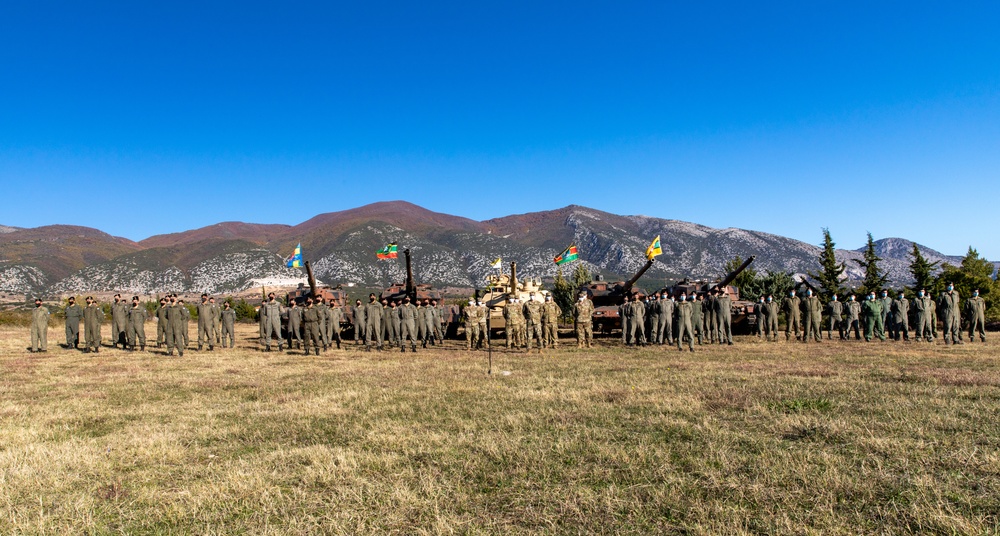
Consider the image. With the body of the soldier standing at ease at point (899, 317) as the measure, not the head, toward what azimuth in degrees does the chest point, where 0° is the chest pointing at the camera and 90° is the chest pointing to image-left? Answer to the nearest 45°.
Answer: approximately 0°

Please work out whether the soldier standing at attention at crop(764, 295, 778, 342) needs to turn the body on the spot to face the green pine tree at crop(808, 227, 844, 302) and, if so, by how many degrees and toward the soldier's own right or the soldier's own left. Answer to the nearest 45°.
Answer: approximately 180°

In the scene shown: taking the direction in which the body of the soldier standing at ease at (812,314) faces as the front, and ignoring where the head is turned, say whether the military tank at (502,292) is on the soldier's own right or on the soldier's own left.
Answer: on the soldier's own right

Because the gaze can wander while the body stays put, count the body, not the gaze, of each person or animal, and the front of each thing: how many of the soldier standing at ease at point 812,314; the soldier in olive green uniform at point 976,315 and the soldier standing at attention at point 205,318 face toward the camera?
3

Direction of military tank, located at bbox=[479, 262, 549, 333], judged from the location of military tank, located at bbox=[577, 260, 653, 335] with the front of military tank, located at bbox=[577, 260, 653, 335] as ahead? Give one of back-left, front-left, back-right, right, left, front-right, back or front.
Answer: right

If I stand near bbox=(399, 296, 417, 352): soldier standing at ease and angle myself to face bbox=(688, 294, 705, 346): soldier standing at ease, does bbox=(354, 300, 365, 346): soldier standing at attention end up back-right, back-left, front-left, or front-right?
back-left

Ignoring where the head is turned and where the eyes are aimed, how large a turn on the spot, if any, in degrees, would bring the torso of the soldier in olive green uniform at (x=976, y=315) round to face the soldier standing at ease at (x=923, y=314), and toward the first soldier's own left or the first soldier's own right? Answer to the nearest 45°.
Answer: approximately 90° to the first soldier's own right

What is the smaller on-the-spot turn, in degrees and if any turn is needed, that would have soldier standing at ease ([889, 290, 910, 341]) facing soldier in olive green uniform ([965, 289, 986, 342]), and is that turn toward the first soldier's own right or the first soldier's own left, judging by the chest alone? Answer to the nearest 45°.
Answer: approximately 90° to the first soldier's own left

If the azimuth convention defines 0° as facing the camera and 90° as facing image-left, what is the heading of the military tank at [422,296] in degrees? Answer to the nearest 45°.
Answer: approximately 0°
